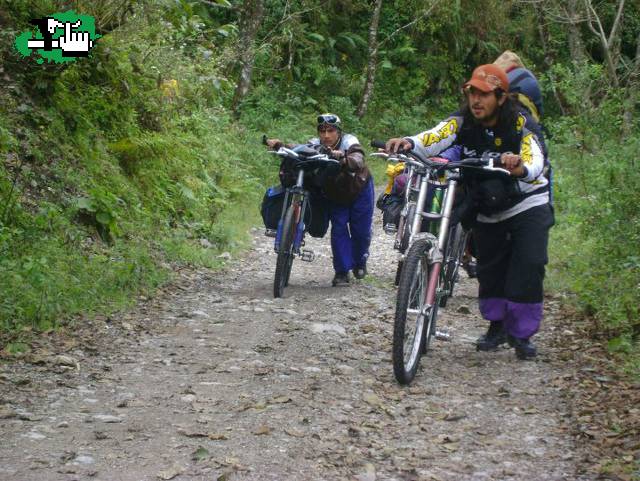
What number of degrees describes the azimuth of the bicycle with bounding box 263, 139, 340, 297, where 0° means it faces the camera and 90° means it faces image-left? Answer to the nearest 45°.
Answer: approximately 0°

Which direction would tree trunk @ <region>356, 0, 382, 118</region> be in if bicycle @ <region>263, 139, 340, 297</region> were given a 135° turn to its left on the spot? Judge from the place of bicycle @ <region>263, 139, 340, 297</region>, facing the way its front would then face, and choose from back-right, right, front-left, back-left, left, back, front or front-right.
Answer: front-left

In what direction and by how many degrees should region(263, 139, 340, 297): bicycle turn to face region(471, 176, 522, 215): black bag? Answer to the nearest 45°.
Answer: approximately 45° to its left

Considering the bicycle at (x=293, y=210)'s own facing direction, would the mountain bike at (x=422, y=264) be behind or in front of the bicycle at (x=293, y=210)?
in front

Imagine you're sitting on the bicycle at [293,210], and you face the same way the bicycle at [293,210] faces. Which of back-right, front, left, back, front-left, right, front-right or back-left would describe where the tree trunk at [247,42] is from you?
back
